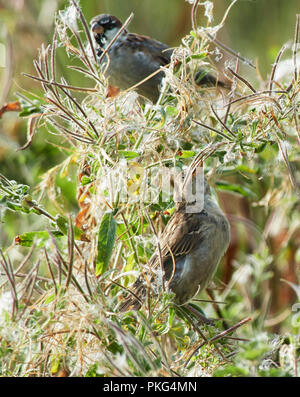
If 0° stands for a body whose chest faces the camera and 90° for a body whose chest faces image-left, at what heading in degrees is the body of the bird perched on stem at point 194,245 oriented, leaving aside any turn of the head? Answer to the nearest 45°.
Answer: approximately 270°
